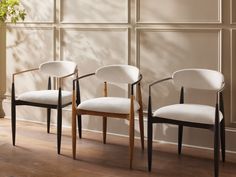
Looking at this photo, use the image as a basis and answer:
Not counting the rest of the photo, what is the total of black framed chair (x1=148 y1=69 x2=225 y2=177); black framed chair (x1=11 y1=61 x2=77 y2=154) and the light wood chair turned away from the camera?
0

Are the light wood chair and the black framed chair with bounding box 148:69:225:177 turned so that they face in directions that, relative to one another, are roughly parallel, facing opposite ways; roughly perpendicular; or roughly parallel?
roughly parallel

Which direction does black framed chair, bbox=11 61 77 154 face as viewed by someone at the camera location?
facing the viewer and to the left of the viewer

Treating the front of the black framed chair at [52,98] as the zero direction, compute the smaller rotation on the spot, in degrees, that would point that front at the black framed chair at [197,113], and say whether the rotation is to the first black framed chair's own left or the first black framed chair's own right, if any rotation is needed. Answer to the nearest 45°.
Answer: approximately 90° to the first black framed chair's own left

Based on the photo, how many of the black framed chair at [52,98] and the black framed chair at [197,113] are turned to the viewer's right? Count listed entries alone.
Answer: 0

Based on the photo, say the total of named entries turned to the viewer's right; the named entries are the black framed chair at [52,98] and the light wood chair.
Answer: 0

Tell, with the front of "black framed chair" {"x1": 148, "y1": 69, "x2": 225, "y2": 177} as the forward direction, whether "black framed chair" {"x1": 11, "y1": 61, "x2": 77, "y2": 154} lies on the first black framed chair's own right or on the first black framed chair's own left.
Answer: on the first black framed chair's own right
